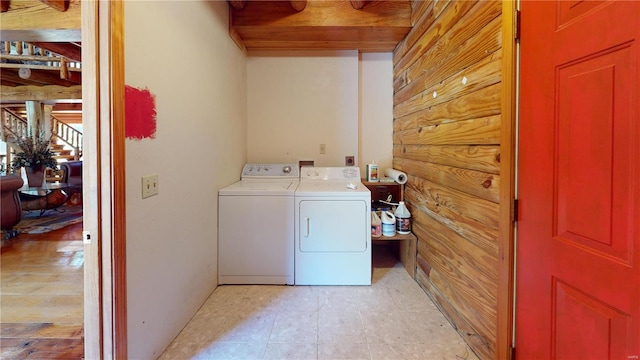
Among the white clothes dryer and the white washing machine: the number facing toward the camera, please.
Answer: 2

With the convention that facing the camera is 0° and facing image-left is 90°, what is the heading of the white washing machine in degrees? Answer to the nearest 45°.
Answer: approximately 0°

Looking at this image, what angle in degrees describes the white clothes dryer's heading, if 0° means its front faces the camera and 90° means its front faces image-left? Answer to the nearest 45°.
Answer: approximately 0°
